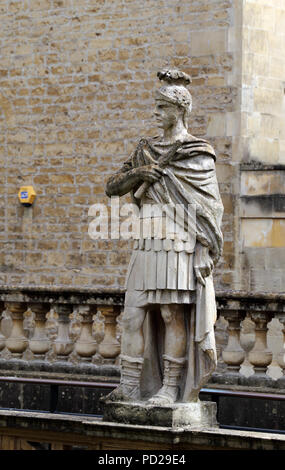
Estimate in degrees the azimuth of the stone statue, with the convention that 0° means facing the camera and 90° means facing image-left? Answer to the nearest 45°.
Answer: approximately 45°

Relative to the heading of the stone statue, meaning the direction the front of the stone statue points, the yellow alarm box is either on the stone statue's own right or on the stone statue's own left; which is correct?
on the stone statue's own right
